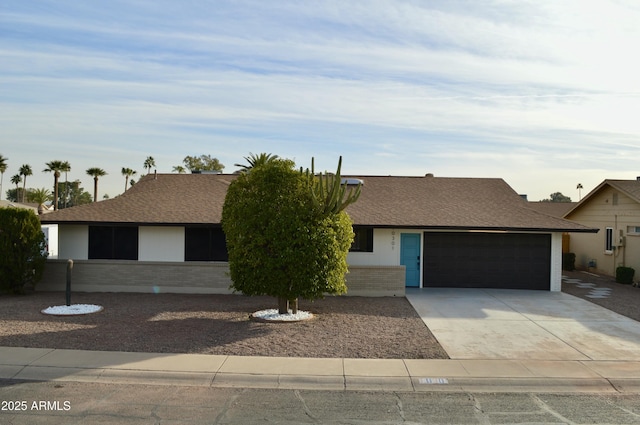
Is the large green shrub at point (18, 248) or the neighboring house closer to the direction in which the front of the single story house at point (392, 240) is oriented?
the large green shrub

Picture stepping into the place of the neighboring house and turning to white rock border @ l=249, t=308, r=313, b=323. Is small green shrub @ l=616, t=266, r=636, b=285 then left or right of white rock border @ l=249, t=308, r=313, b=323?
left

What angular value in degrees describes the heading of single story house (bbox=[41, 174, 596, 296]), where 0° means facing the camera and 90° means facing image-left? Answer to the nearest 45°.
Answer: approximately 0°

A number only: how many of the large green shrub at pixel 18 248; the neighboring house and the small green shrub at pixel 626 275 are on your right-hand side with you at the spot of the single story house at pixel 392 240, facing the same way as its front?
1

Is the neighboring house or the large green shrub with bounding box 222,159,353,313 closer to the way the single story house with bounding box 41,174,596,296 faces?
the large green shrub

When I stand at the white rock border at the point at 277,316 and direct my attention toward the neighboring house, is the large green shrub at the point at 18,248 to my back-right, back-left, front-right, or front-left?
back-left

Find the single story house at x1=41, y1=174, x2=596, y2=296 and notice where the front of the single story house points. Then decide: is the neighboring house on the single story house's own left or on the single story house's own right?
on the single story house's own left

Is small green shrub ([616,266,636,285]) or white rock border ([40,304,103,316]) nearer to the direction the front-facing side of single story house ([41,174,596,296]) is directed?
the white rock border

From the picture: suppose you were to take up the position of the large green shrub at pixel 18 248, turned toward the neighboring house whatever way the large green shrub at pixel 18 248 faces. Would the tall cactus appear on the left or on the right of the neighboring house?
right

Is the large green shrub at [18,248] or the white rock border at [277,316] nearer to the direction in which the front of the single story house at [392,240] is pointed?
the white rock border

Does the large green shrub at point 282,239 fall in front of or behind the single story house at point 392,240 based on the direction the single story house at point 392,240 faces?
in front

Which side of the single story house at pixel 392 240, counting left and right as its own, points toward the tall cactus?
front

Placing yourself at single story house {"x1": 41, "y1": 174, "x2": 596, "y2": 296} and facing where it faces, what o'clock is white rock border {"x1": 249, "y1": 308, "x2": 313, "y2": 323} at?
The white rock border is roughly at 1 o'clock from the single story house.

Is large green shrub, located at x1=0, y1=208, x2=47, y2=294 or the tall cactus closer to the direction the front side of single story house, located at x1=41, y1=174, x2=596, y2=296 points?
the tall cactus

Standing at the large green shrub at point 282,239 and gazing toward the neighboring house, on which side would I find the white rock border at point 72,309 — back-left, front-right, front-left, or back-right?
back-left

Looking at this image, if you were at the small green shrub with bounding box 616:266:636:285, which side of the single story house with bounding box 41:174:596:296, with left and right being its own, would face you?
left
